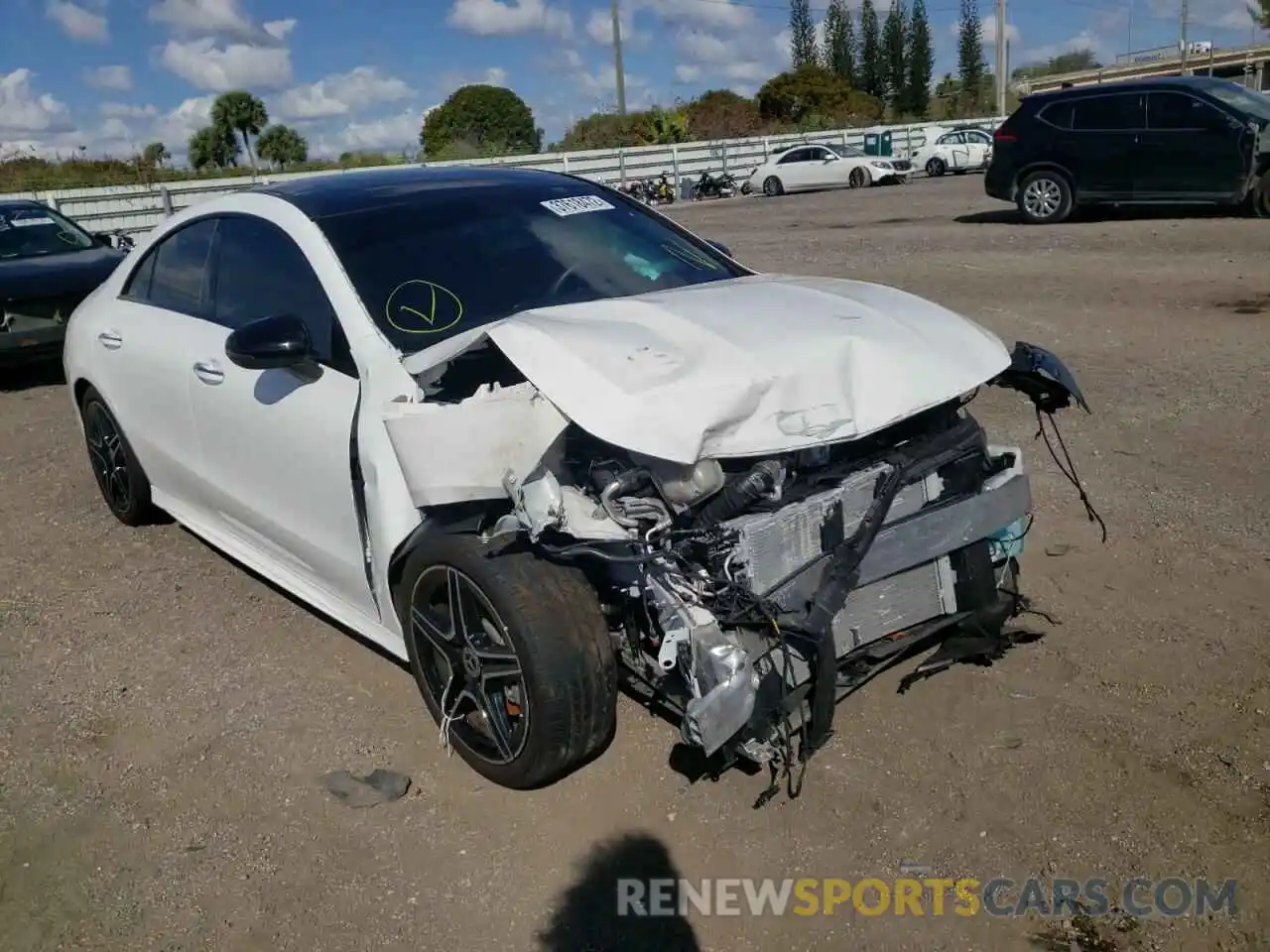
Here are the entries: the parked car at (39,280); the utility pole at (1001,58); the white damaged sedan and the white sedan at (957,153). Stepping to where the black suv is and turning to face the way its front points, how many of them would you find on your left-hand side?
2

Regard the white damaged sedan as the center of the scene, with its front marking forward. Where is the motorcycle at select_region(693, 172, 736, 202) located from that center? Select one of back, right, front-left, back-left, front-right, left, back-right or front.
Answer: back-left

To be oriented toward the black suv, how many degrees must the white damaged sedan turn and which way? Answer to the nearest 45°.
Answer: approximately 90° to its left

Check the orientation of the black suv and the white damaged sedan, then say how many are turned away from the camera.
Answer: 0

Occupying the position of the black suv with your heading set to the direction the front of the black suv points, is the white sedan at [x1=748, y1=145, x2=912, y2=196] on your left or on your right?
on your left

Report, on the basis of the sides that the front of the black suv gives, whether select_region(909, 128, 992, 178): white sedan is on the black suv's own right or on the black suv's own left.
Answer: on the black suv's own left

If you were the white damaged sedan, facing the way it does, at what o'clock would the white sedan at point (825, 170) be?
The white sedan is roughly at 8 o'clock from the white damaged sedan.

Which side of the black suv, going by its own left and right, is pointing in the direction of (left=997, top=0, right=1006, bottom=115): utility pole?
left

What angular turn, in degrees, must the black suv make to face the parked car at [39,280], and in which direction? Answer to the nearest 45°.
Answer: approximately 135° to its right

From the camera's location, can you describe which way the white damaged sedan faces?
facing the viewer and to the right of the viewer

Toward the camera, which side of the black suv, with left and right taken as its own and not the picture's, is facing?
right
